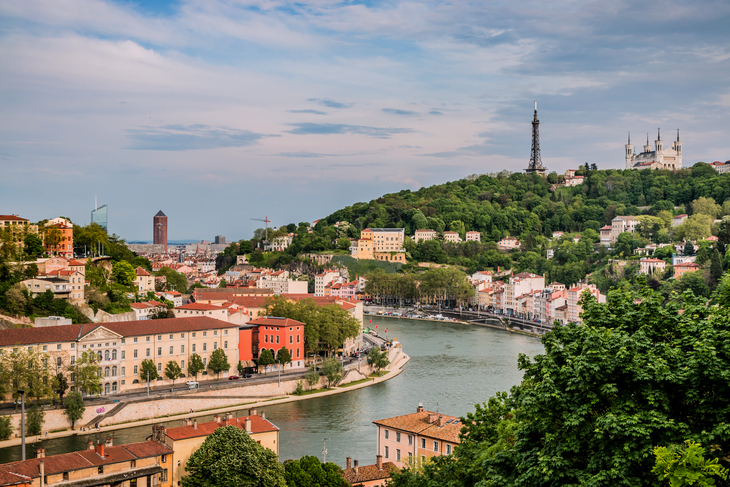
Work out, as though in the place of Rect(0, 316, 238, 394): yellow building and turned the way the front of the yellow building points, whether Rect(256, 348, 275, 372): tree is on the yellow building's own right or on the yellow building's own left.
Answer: on the yellow building's own left

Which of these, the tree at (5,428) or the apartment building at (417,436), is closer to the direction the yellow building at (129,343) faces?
the apartment building

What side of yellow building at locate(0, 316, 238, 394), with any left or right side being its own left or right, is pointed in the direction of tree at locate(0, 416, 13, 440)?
right

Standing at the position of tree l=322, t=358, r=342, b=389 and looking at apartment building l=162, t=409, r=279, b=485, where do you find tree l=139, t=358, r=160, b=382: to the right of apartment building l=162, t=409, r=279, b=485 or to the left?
right

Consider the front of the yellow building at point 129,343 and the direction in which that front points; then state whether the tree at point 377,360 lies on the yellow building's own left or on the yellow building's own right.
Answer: on the yellow building's own left

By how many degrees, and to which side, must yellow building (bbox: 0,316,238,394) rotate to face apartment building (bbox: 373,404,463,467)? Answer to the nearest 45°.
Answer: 0° — it already faces it

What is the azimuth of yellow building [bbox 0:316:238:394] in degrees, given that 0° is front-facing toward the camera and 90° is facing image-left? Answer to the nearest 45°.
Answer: approximately 315°

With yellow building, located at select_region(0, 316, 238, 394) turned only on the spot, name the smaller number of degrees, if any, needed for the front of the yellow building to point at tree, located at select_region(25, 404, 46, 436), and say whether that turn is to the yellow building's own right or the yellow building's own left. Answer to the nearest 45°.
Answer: approximately 90° to the yellow building's own right

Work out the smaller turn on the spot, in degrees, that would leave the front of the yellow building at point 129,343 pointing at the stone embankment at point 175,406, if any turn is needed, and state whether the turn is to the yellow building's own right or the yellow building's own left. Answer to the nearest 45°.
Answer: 0° — it already faces it

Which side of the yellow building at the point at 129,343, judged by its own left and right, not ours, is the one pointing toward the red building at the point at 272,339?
left

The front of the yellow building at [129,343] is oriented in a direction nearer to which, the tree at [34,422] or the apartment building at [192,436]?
the apartment building
